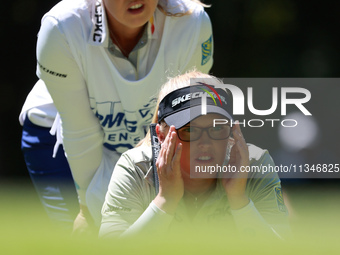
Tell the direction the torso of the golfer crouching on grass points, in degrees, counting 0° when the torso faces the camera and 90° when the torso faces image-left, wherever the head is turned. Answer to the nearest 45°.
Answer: approximately 0°
